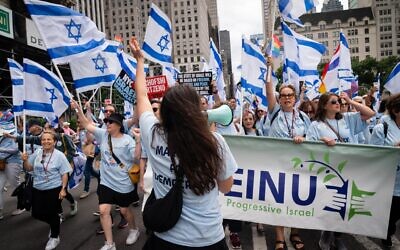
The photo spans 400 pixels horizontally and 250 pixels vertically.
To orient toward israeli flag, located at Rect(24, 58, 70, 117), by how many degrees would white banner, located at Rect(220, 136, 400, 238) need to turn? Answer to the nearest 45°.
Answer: approximately 90° to its right

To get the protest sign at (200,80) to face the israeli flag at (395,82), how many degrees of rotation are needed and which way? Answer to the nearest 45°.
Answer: approximately 90° to its left

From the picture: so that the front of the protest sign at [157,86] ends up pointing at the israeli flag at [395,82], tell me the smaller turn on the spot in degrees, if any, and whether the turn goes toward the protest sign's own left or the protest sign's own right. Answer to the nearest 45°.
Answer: approximately 90° to the protest sign's own left

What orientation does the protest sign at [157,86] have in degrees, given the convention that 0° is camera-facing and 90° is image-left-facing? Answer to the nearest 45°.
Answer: approximately 0°

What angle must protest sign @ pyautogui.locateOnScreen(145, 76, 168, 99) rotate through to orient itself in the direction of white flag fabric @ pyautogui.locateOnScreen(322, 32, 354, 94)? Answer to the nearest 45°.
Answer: approximately 90° to its left

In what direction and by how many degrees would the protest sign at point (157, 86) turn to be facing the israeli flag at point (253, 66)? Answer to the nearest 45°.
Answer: approximately 45° to its left
